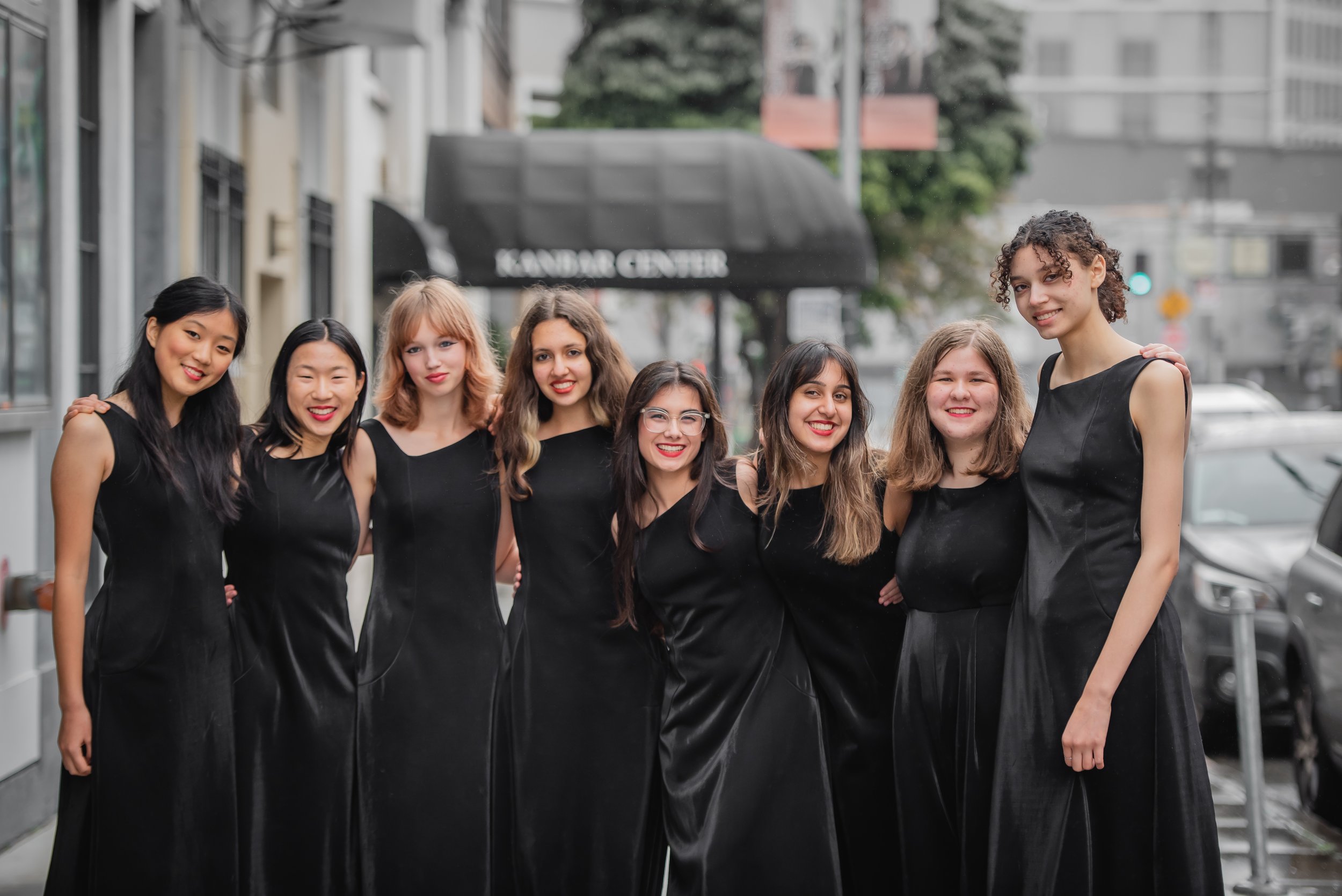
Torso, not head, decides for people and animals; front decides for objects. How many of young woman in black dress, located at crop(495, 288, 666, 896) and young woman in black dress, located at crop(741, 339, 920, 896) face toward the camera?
2

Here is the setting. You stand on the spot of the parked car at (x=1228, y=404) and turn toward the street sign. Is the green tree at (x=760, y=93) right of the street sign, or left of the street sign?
left

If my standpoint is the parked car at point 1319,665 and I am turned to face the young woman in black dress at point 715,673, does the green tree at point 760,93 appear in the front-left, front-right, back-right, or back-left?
back-right

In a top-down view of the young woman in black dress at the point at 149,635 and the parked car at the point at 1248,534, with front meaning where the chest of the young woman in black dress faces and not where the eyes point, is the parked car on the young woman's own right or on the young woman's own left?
on the young woman's own left

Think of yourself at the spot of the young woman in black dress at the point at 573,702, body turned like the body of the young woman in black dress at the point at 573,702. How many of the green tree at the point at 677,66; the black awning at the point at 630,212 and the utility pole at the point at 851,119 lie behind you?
3

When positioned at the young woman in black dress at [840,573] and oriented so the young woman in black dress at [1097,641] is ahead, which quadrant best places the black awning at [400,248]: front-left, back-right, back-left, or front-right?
back-left
